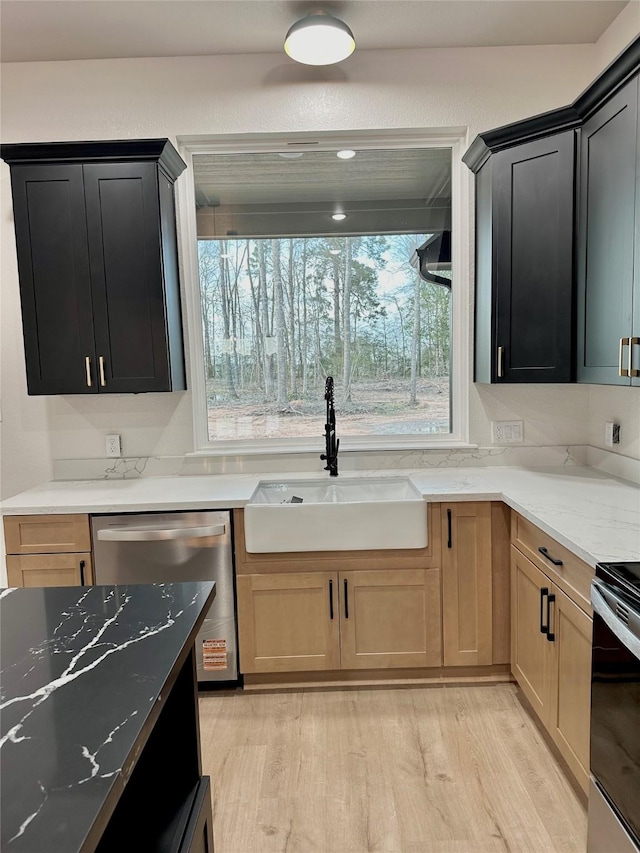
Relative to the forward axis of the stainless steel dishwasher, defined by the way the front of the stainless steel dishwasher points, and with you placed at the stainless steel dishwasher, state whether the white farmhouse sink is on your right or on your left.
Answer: on your left

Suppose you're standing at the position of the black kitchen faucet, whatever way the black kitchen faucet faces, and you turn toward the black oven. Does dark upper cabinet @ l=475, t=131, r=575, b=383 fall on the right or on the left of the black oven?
left

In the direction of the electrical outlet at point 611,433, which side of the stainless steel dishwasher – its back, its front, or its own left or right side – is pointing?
left

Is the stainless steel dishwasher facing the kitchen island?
yes

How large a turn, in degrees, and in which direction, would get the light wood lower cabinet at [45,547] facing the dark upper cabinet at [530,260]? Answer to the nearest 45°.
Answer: approximately 90° to its left

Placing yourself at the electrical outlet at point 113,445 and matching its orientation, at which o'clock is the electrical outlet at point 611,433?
the electrical outlet at point 611,433 is roughly at 10 o'clock from the electrical outlet at point 113,445.
